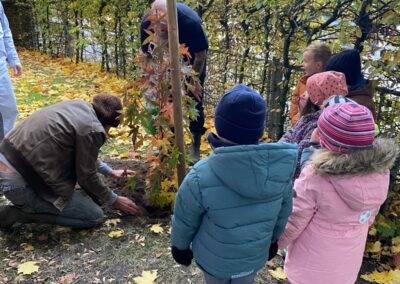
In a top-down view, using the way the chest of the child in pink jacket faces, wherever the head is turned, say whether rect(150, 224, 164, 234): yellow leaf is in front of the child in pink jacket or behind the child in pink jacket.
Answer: in front

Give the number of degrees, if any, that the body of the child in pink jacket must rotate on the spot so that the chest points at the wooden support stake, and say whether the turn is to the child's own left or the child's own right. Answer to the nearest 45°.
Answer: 0° — they already face it

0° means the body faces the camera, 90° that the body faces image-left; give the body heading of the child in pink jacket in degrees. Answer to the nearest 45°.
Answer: approximately 135°

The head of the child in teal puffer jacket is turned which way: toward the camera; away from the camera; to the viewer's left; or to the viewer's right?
away from the camera

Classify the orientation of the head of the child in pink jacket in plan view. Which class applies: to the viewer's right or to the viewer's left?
to the viewer's left
